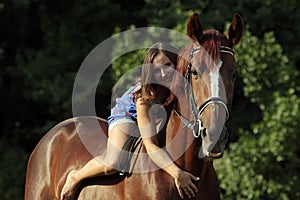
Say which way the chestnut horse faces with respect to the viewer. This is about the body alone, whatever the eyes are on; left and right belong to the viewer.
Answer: facing the viewer and to the right of the viewer
